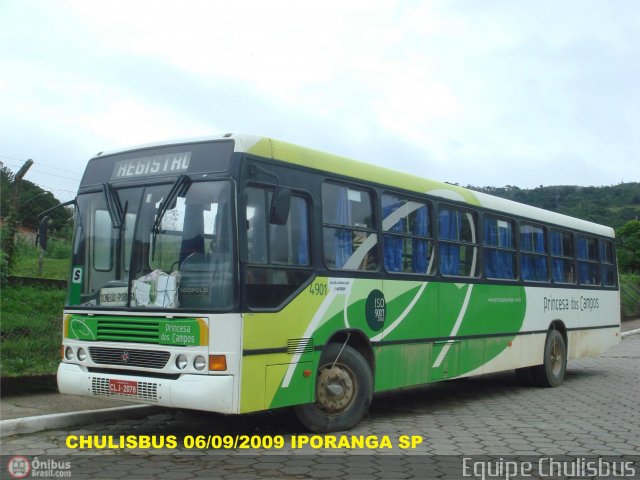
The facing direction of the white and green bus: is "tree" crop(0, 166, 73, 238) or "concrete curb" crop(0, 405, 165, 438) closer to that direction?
the concrete curb

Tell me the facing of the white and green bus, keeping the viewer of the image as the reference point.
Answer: facing the viewer and to the left of the viewer

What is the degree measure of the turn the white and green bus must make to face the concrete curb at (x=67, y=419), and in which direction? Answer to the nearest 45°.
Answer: approximately 45° to its right

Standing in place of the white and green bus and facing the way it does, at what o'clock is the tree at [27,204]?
The tree is roughly at 3 o'clock from the white and green bus.
